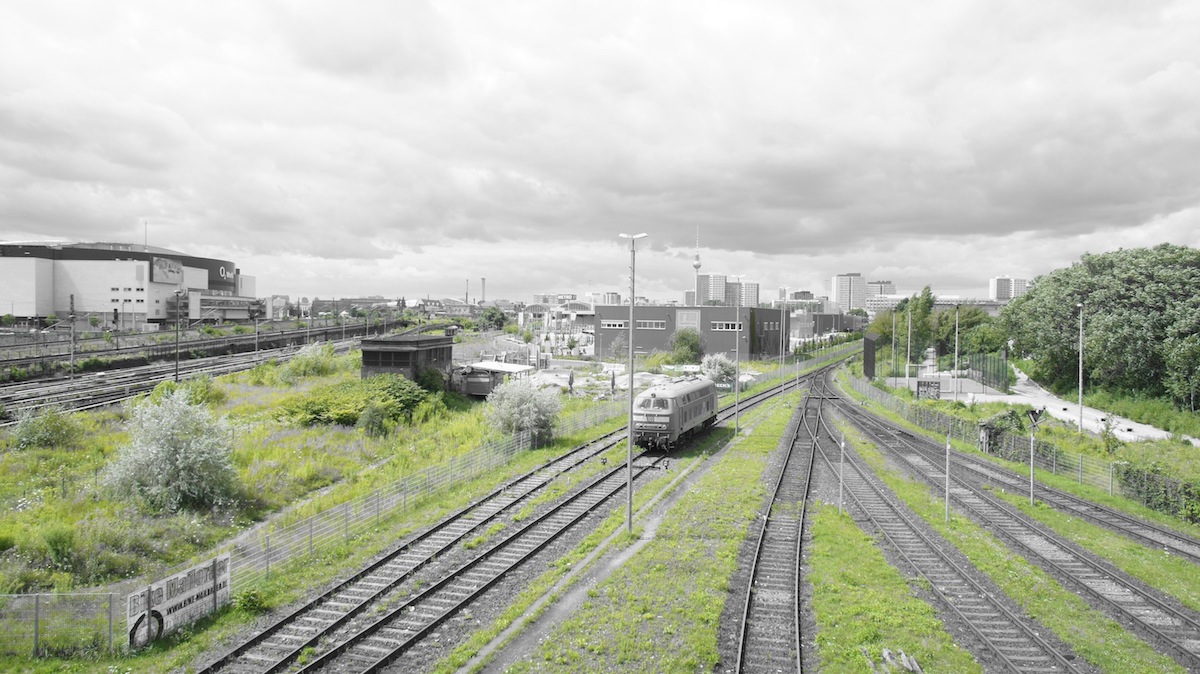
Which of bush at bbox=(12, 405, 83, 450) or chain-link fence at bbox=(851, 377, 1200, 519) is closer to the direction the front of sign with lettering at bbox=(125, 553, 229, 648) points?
the chain-link fence

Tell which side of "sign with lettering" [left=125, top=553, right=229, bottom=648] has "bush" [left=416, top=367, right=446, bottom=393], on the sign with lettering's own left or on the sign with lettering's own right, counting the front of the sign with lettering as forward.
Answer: on the sign with lettering's own left

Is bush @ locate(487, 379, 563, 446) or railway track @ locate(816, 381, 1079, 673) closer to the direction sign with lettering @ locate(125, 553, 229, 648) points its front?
the railway track

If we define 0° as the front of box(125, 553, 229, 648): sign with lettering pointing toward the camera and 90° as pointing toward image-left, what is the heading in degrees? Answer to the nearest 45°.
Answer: approximately 315°

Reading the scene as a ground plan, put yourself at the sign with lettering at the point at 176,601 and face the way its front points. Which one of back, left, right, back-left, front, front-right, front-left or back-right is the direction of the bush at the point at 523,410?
left

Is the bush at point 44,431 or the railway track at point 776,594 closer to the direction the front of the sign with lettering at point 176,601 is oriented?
the railway track

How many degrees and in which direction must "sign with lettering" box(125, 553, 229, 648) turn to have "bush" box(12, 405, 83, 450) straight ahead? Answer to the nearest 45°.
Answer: approximately 135° to its left

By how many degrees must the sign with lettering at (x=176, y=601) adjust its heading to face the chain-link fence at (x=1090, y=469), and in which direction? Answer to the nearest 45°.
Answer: approximately 45° to its left

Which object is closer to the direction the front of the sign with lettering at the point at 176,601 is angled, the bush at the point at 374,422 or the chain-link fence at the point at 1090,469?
the chain-link fence

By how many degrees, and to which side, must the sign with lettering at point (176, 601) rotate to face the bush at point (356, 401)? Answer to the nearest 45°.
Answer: approximately 135° to its left

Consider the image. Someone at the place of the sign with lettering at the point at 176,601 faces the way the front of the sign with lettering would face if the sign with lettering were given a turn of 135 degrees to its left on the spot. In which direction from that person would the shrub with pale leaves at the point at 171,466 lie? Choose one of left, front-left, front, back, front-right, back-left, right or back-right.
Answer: front
